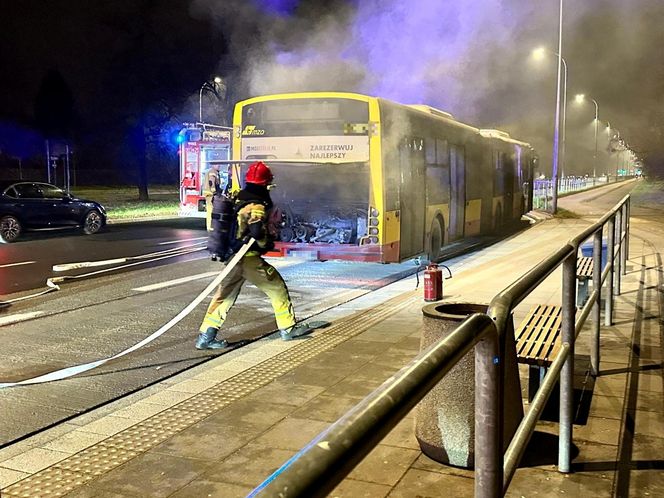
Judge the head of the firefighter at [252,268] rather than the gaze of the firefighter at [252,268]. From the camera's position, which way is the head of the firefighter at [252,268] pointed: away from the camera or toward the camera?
away from the camera

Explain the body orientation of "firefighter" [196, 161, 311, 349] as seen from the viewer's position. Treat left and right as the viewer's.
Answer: facing away from the viewer and to the right of the viewer

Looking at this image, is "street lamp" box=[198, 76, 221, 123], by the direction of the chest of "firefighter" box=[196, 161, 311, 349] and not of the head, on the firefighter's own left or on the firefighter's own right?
on the firefighter's own left

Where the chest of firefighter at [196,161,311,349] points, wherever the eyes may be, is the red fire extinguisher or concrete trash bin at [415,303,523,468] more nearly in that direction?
the red fire extinguisher

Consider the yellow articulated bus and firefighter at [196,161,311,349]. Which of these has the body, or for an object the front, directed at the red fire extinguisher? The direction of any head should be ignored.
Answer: the firefighter

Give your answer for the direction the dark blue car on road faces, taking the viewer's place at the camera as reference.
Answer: facing to the right of the viewer

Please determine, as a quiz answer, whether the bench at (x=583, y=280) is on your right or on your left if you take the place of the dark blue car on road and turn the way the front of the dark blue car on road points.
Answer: on your right
